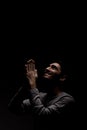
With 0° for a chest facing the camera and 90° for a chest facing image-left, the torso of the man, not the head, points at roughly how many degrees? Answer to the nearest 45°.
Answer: approximately 45°

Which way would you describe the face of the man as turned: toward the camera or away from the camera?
toward the camera
